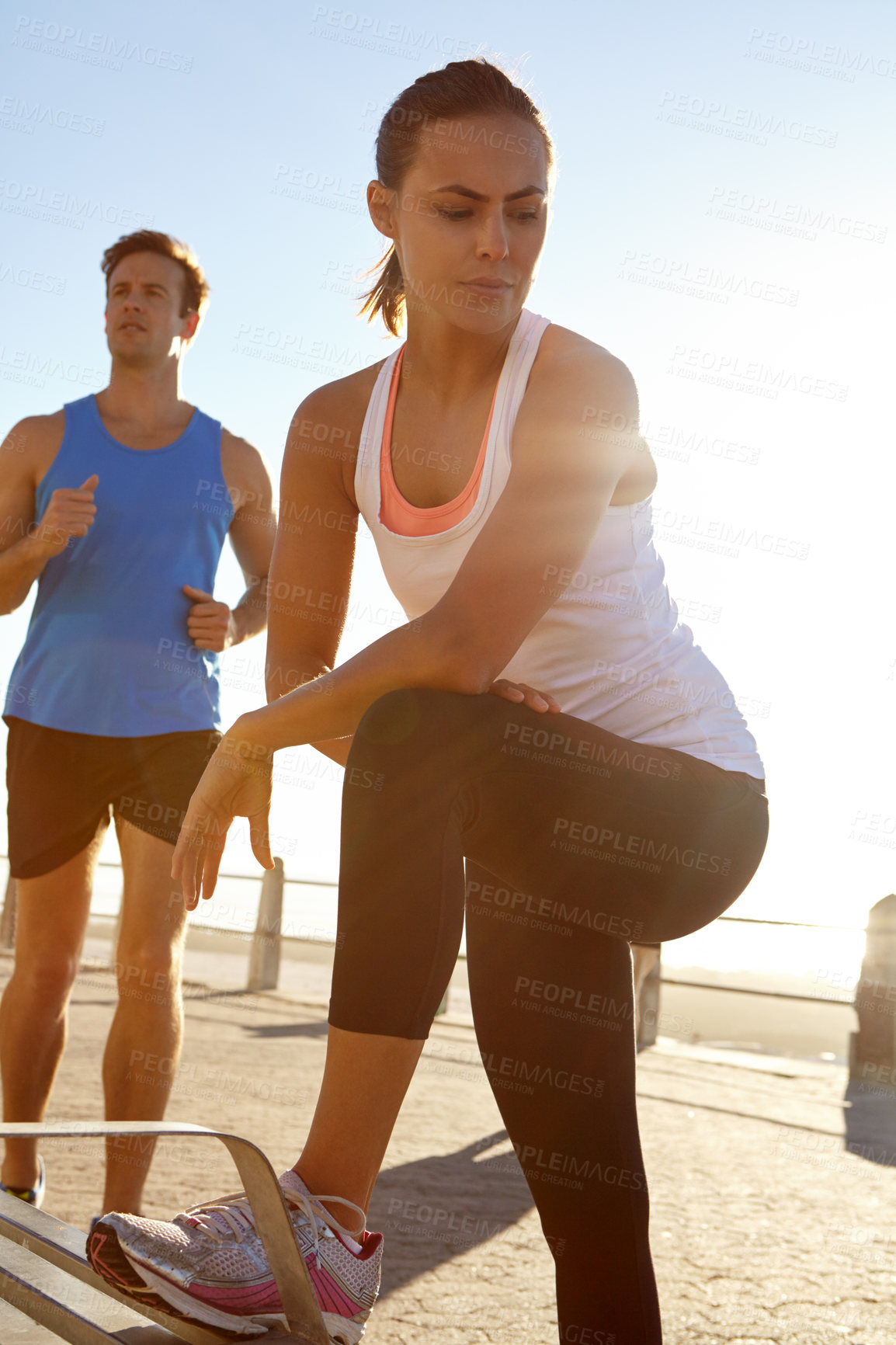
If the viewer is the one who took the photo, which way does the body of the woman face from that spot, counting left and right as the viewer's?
facing the viewer and to the left of the viewer

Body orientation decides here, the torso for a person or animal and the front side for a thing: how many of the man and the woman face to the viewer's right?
0

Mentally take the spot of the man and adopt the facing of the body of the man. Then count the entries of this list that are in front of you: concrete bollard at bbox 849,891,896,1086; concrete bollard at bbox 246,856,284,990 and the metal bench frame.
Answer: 1

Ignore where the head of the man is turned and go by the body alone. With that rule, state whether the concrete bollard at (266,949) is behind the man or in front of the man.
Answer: behind

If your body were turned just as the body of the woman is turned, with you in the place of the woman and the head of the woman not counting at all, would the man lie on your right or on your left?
on your right

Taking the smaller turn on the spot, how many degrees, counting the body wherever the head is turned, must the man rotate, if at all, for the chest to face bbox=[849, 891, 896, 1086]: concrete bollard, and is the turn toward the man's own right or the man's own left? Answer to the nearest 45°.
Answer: approximately 135° to the man's own left

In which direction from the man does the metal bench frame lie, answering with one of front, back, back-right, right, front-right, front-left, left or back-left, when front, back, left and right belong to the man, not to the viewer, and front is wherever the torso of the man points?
front

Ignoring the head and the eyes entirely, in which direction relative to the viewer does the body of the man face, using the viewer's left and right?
facing the viewer

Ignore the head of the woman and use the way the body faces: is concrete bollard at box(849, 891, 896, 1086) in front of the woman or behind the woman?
behind
